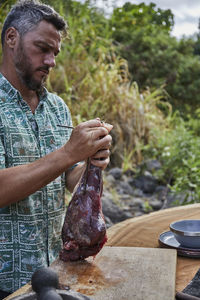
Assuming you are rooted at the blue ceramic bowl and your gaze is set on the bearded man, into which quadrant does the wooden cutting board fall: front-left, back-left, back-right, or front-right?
front-left

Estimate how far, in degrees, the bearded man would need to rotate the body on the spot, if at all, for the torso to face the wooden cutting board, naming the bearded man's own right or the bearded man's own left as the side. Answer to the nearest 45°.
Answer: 0° — they already face it

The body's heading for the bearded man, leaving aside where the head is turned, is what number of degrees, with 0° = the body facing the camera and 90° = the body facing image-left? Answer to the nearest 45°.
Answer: approximately 315°

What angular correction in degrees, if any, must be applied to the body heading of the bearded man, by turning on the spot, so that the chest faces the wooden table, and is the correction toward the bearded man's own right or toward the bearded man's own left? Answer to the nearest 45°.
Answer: approximately 45° to the bearded man's own left

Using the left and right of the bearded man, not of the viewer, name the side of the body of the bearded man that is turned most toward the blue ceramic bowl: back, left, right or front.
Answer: front

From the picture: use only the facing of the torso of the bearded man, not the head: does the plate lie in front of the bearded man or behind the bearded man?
in front
